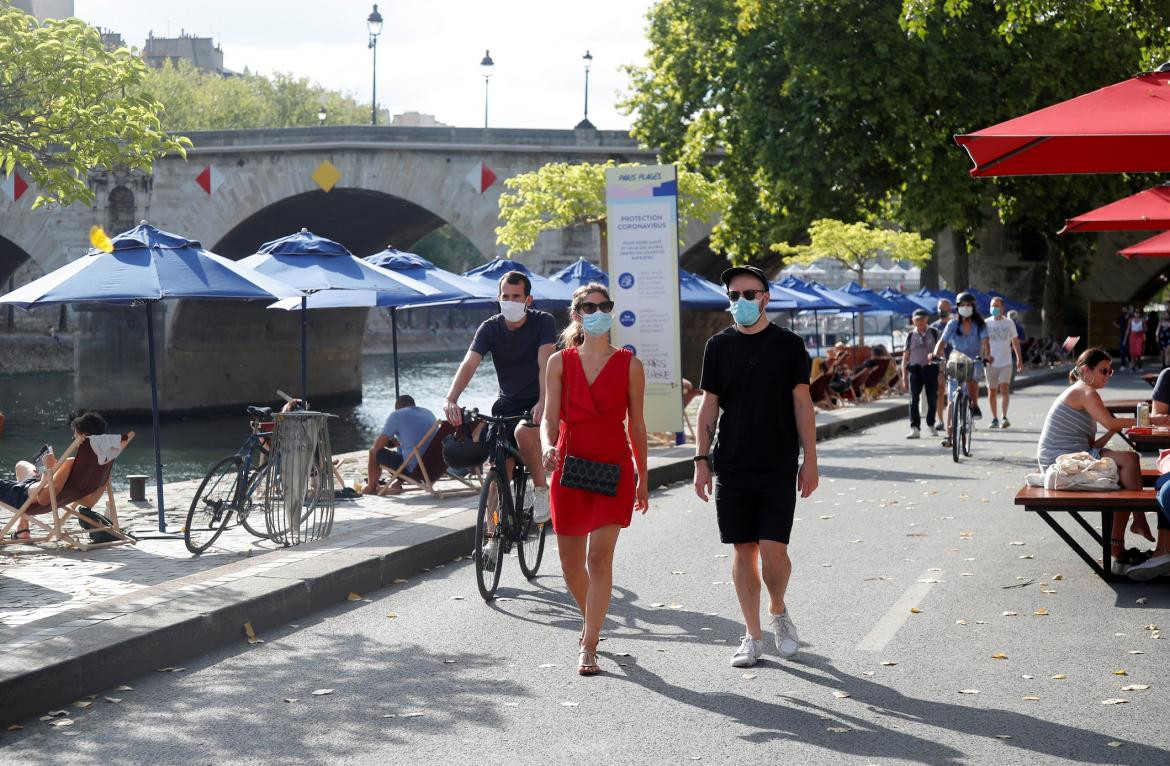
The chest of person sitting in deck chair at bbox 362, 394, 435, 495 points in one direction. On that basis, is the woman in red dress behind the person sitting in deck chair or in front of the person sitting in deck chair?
behind

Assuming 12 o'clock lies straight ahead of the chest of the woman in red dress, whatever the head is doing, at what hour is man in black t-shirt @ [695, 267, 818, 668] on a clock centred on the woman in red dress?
The man in black t-shirt is roughly at 9 o'clock from the woman in red dress.

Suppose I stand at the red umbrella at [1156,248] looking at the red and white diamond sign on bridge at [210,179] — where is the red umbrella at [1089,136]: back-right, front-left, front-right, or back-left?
back-left

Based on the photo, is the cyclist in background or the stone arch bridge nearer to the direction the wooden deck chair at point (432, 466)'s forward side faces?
the stone arch bridge

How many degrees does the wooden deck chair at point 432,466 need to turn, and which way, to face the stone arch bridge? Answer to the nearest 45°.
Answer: approximately 45° to its right

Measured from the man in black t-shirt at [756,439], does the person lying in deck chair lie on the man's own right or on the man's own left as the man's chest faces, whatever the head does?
on the man's own right

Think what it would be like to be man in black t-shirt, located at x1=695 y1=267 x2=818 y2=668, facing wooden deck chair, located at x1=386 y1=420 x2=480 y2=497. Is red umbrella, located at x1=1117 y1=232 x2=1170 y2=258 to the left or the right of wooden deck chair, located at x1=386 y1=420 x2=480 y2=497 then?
right

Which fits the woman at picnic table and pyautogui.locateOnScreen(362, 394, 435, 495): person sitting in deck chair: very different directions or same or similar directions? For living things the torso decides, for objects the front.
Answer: very different directions

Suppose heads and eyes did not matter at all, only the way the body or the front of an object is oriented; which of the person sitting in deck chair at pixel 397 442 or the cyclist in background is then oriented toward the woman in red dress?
the cyclist in background

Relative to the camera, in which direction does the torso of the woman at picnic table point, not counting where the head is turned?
to the viewer's right

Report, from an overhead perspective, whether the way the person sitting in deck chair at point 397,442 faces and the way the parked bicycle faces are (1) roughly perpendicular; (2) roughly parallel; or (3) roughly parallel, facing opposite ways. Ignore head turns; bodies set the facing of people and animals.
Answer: roughly perpendicular

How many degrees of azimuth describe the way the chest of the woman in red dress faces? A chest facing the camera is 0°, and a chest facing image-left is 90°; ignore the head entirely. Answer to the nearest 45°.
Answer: approximately 0°

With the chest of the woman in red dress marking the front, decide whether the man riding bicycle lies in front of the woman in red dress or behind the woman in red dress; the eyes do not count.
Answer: behind

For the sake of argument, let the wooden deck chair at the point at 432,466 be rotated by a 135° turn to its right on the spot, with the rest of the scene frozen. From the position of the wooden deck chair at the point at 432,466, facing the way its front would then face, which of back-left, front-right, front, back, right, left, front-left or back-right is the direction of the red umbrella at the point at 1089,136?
front-right
